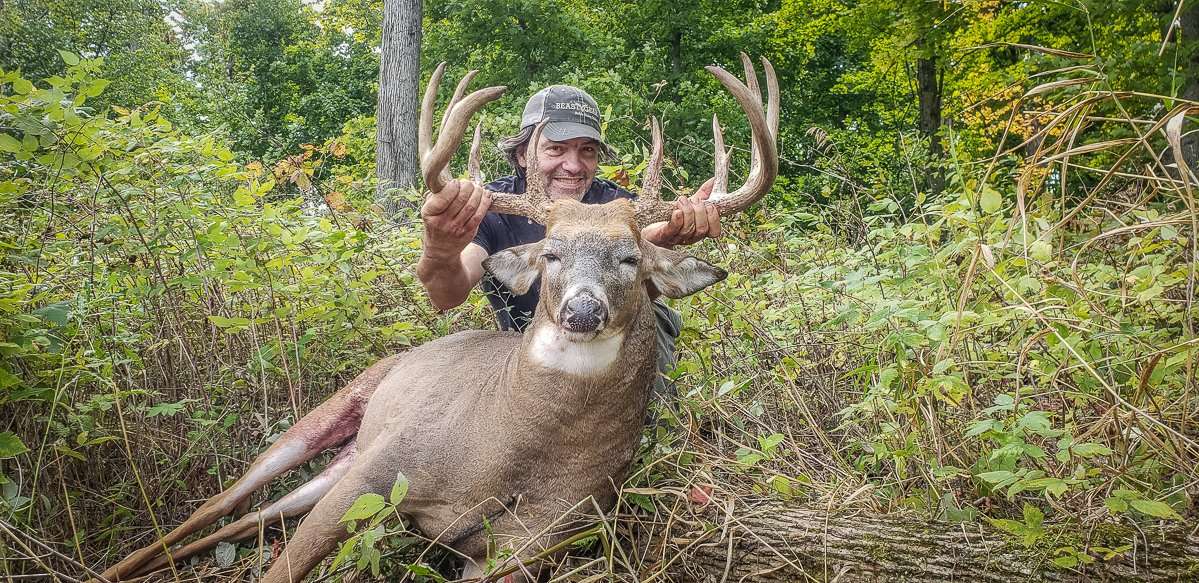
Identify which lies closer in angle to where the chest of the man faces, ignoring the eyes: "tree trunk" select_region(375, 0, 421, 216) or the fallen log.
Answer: the fallen log

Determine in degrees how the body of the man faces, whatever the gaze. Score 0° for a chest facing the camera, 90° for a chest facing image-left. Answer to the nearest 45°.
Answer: approximately 0°

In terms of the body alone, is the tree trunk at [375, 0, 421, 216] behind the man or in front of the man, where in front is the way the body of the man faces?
behind

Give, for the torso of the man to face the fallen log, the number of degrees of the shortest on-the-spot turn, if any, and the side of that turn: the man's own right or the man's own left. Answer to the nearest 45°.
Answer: approximately 45° to the man's own left
